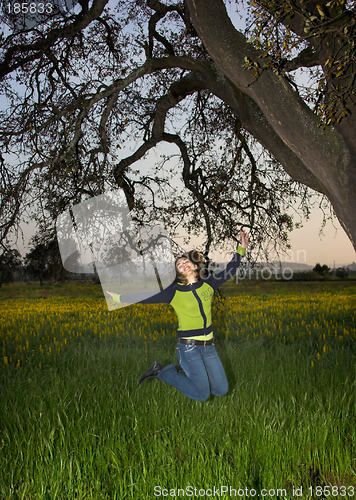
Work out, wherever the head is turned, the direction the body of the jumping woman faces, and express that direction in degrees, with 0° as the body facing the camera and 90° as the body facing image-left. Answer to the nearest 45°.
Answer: approximately 315°
